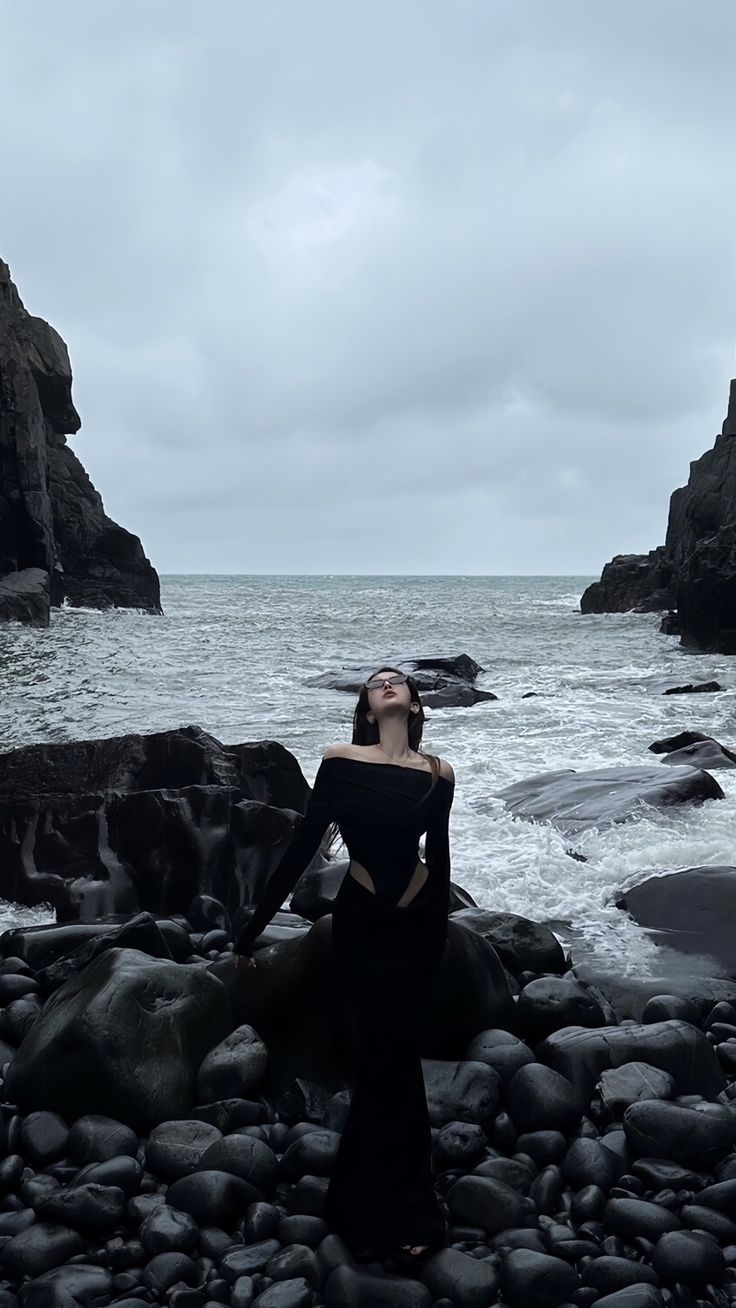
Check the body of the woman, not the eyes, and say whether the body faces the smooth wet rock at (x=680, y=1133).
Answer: no

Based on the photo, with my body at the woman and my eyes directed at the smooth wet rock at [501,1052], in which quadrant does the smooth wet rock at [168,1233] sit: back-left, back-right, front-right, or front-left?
back-left

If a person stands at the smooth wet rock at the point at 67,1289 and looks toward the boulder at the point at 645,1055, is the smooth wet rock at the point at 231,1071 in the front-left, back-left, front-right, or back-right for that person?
front-left

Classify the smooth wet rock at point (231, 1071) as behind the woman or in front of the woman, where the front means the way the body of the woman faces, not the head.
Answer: behind

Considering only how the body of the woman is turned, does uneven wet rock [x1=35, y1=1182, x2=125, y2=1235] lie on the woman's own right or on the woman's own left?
on the woman's own right

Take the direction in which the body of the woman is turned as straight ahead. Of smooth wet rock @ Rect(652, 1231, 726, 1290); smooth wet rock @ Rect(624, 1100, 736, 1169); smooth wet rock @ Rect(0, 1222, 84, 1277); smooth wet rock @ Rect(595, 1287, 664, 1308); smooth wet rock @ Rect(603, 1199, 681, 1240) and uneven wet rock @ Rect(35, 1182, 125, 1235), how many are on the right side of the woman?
2

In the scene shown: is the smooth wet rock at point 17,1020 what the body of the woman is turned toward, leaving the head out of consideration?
no

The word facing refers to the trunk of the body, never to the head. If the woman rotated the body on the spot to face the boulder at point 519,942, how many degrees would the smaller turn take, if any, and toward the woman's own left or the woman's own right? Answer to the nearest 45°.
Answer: approximately 180°

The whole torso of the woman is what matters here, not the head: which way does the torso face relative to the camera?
toward the camera

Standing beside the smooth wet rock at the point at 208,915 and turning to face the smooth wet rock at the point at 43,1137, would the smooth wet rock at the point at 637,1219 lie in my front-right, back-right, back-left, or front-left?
front-left

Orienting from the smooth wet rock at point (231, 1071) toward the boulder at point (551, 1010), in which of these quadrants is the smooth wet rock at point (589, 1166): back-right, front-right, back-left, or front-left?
front-right

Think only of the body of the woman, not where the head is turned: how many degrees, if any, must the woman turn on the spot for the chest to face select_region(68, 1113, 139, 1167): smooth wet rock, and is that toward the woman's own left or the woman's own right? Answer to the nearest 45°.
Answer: approximately 135° to the woman's own right
